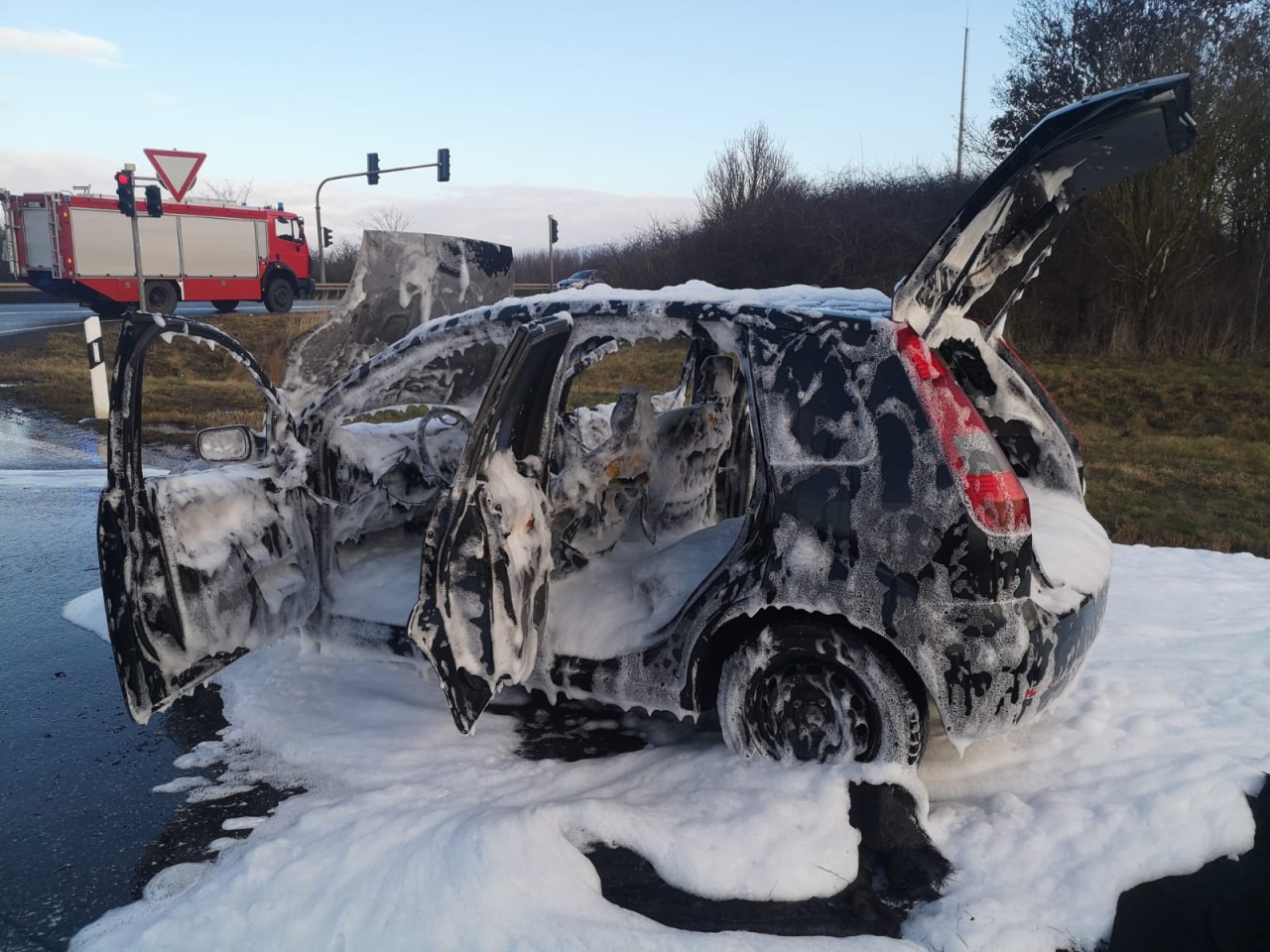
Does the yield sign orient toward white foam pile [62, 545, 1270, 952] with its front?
yes

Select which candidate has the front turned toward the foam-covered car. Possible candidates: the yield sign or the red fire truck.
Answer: the yield sign

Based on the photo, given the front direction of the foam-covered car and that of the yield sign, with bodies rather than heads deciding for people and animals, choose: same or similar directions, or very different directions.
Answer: very different directions

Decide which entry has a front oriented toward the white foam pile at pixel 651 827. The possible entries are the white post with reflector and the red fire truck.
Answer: the white post with reflector

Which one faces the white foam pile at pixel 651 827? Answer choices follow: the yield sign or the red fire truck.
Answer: the yield sign

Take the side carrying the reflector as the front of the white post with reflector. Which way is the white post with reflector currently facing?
toward the camera

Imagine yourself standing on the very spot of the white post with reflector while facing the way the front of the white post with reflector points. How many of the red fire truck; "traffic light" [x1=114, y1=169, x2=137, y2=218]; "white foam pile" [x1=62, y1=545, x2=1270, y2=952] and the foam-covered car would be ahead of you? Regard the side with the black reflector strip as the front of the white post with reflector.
2

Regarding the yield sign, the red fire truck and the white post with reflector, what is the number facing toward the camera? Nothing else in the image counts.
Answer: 2

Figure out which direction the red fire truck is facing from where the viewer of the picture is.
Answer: facing away from the viewer and to the right of the viewer

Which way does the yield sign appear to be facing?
toward the camera

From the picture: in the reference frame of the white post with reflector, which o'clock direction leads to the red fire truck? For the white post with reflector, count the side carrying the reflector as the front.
The red fire truck is roughly at 6 o'clock from the white post with reflector.

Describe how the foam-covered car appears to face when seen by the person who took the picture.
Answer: facing away from the viewer and to the left of the viewer

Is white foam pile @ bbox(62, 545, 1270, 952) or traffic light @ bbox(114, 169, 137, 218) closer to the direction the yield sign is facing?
the white foam pile

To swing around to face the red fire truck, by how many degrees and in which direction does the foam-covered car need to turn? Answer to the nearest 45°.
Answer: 0° — it already faces it
